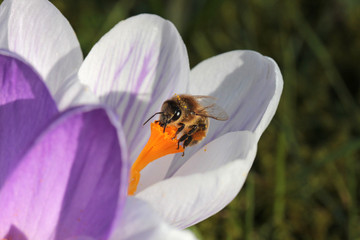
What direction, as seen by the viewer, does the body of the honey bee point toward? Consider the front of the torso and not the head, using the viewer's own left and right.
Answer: facing the viewer and to the left of the viewer
